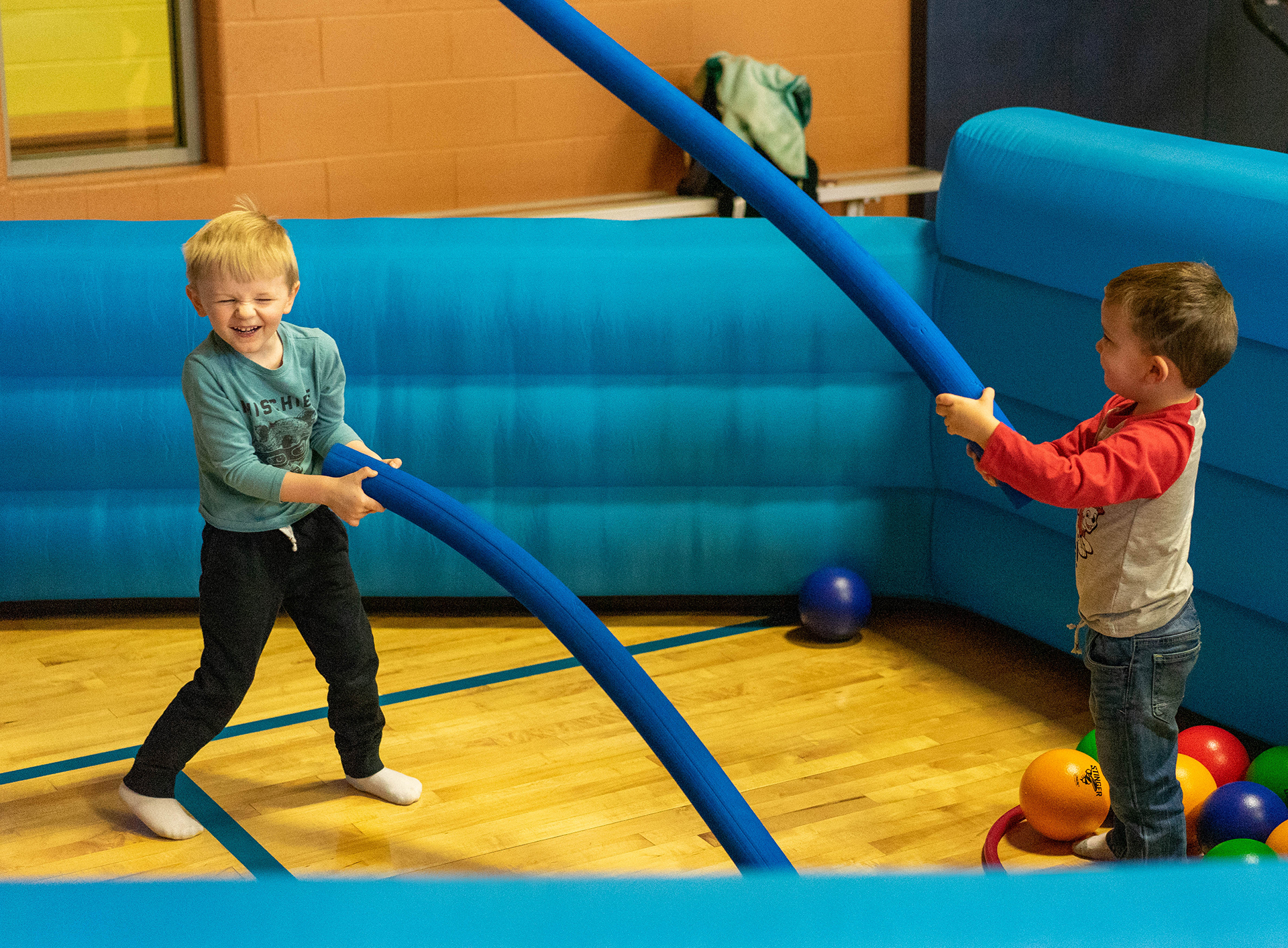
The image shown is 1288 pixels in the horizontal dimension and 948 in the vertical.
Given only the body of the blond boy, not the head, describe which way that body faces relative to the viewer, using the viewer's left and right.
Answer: facing the viewer and to the right of the viewer

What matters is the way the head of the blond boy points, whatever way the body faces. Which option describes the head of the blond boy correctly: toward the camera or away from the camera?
toward the camera

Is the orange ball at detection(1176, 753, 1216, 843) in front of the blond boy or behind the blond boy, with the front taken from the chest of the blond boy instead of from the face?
in front

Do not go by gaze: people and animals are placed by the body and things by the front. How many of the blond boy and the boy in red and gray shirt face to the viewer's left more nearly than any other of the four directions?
1

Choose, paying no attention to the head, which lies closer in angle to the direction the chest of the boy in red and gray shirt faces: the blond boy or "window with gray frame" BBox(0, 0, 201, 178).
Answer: the blond boy

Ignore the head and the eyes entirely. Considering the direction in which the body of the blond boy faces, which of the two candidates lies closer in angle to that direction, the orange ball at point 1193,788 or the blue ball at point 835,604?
the orange ball

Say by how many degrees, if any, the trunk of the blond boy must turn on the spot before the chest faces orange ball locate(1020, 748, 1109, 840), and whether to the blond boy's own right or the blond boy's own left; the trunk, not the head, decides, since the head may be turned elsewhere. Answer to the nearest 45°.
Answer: approximately 45° to the blond boy's own left

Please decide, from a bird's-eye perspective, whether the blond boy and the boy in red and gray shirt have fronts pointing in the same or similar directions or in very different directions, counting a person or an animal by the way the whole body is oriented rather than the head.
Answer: very different directions

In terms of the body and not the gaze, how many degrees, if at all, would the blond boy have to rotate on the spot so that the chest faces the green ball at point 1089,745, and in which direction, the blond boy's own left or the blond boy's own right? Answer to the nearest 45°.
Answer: approximately 45° to the blond boy's own left

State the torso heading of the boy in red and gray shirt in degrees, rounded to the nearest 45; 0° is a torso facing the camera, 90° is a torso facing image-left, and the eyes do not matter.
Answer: approximately 90°

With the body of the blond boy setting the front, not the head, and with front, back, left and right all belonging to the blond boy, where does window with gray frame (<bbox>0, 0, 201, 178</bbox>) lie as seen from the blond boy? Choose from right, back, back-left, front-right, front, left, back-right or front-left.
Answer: back-left
